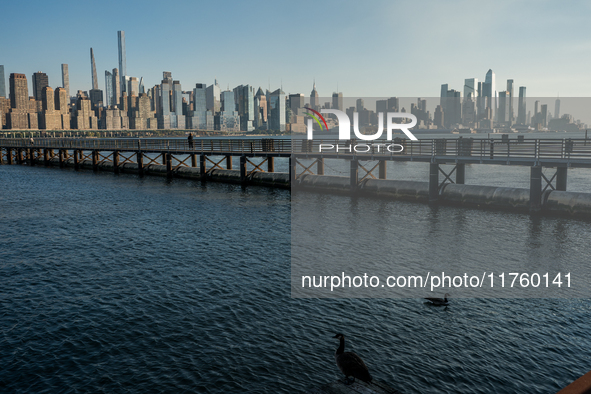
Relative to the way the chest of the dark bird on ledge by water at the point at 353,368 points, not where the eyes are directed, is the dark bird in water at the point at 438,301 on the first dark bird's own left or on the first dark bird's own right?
on the first dark bird's own right

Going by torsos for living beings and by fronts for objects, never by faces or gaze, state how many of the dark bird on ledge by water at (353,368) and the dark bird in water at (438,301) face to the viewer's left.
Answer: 1

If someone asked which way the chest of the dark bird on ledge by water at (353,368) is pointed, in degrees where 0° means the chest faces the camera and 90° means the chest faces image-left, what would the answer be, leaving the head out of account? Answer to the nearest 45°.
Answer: approximately 90°
